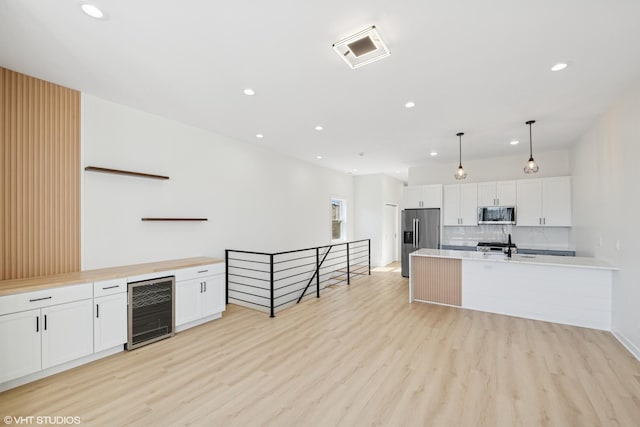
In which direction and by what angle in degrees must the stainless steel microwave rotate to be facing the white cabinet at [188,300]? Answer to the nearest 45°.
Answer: approximately 45° to its right

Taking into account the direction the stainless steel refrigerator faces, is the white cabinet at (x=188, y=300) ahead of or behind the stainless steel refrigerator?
ahead

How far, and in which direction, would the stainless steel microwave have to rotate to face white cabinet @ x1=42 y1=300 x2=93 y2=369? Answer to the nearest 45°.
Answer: approximately 45° to its right

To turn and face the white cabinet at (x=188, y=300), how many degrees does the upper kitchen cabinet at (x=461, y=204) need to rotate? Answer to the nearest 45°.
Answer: approximately 45° to its right

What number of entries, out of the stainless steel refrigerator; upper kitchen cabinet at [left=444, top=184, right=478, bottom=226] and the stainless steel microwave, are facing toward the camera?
3

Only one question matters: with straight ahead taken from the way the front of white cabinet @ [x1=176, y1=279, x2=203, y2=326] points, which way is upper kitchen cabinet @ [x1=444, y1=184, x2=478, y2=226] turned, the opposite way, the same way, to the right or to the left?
to the right

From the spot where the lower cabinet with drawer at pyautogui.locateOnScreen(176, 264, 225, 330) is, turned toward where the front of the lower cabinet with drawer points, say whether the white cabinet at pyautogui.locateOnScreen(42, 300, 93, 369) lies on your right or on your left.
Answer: on your right

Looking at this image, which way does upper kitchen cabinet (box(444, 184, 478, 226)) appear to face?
toward the camera

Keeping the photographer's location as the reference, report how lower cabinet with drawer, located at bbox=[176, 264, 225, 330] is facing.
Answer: facing the viewer and to the right of the viewer

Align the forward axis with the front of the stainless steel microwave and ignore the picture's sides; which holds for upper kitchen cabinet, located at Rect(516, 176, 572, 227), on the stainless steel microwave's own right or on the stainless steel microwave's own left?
on the stainless steel microwave's own left

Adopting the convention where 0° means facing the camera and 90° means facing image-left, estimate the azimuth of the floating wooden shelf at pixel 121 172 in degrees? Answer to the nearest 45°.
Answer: approximately 315°

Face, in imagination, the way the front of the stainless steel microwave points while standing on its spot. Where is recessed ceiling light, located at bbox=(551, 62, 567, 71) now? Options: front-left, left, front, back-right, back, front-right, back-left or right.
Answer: front

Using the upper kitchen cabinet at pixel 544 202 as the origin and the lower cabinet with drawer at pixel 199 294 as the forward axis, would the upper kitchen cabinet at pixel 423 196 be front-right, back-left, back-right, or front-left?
front-right

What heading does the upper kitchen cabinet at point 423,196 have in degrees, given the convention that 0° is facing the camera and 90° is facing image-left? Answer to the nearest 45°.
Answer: approximately 0°

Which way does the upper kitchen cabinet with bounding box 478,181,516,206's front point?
toward the camera
